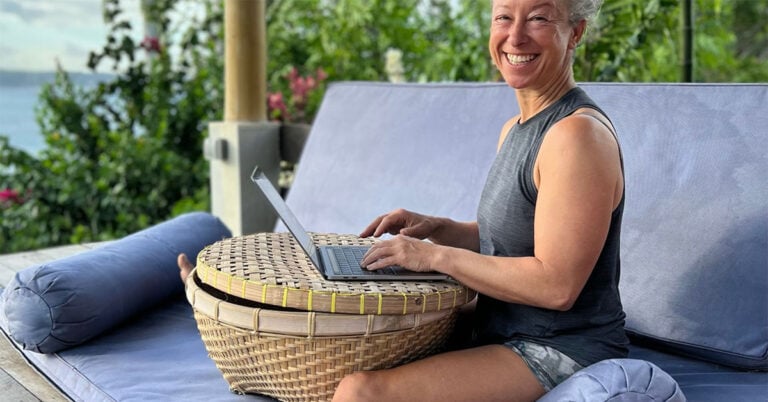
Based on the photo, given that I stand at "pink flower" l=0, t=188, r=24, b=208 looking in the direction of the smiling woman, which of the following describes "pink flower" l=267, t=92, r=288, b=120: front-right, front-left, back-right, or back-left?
front-left

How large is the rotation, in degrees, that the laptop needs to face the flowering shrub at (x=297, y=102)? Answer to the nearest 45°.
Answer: approximately 90° to its left

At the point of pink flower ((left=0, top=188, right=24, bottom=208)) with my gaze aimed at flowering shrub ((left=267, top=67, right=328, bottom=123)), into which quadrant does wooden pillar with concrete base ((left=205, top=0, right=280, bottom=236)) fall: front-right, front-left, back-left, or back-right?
front-right

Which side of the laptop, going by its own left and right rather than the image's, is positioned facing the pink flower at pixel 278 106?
left

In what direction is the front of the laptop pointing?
to the viewer's right

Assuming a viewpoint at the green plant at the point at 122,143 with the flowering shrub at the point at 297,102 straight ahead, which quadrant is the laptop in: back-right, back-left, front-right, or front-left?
front-right

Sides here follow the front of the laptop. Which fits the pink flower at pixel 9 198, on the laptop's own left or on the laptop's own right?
on the laptop's own left

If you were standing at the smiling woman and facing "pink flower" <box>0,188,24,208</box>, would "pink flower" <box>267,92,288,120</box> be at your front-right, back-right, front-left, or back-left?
front-right
